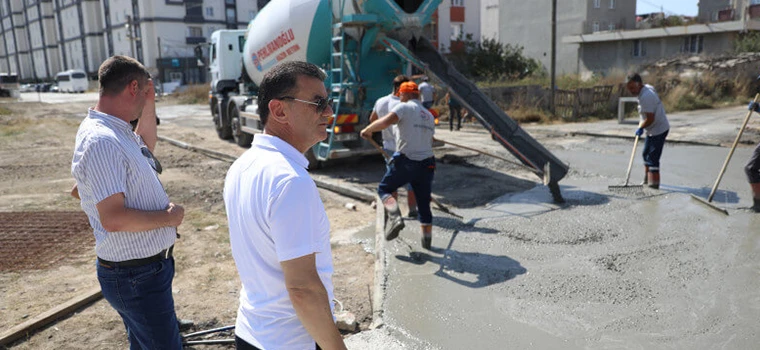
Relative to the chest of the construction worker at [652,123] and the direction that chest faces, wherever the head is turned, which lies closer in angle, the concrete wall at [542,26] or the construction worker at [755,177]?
the concrete wall

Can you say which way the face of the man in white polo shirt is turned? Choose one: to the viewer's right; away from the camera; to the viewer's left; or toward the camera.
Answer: to the viewer's right

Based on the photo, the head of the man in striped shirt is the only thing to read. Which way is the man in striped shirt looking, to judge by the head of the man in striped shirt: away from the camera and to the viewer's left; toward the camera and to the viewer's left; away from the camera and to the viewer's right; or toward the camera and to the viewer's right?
away from the camera and to the viewer's right

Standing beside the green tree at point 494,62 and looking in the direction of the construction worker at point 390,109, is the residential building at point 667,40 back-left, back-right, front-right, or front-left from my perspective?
back-left

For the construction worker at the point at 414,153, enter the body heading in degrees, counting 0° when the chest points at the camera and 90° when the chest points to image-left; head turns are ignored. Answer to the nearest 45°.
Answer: approximately 135°

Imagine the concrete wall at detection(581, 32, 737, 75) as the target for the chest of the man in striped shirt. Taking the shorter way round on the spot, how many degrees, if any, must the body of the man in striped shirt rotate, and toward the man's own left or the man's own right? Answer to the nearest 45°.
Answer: approximately 45° to the man's own left

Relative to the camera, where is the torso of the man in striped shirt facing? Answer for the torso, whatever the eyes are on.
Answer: to the viewer's right

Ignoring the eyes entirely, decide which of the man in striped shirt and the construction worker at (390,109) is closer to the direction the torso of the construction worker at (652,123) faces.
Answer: the construction worker

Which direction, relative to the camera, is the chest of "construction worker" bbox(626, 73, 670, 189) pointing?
to the viewer's left

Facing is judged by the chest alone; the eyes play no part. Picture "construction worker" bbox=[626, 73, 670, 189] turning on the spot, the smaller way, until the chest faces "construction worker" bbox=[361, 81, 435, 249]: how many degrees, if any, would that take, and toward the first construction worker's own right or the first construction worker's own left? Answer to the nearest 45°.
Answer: approximately 45° to the first construction worker's own left
